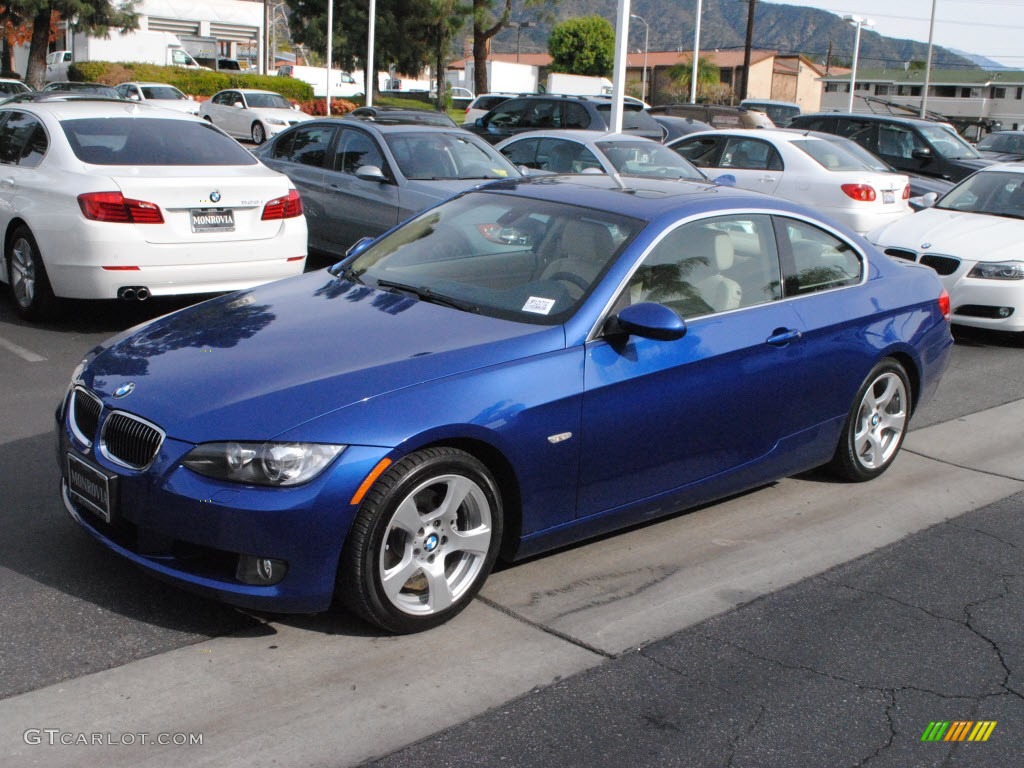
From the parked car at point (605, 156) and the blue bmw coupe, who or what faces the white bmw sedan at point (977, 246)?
the parked car

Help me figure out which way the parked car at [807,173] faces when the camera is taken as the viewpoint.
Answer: facing away from the viewer and to the left of the viewer

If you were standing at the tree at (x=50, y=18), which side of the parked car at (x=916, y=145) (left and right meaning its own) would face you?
back

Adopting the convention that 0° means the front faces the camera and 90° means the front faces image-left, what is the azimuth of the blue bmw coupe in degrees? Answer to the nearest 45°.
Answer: approximately 45°

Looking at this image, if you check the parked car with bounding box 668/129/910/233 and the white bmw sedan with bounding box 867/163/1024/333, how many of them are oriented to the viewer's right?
0

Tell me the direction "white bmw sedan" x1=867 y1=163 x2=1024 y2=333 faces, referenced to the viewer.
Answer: facing the viewer and to the left of the viewer

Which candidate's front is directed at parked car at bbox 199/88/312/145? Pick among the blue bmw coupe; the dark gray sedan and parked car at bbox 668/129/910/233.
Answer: parked car at bbox 668/129/910/233

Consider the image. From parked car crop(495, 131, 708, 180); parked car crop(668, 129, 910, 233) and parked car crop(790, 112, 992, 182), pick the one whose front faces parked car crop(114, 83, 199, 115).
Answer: parked car crop(668, 129, 910, 233)

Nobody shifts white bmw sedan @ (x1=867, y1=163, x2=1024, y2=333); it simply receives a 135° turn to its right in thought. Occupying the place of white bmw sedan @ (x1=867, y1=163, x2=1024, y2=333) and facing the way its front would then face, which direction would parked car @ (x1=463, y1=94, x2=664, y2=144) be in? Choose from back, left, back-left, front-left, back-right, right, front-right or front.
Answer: front-left

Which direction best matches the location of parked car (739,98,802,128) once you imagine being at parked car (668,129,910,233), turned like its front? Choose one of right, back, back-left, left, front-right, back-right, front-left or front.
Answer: front-right

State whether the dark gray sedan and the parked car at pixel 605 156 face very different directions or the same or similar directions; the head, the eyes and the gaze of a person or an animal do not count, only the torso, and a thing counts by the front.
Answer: same or similar directions

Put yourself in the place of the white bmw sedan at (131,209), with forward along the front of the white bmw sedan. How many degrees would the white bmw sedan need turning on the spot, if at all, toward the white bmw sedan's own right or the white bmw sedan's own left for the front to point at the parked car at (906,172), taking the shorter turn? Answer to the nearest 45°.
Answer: approximately 90° to the white bmw sedan's own right

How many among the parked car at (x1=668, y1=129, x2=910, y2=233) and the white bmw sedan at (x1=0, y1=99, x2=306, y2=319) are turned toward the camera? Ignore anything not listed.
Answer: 0

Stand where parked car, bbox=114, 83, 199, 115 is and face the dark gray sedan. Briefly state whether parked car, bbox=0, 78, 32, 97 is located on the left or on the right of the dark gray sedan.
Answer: right
